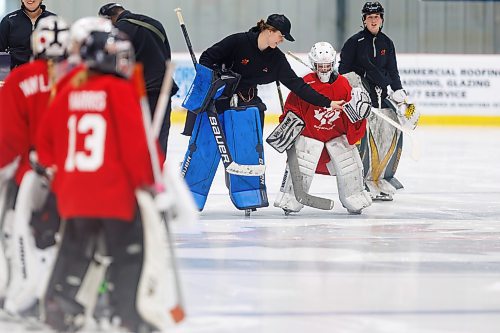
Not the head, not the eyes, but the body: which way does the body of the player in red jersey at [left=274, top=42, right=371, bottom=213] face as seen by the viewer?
toward the camera

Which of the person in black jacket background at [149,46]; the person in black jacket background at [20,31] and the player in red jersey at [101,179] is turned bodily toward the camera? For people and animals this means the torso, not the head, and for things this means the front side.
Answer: the person in black jacket background at [20,31]

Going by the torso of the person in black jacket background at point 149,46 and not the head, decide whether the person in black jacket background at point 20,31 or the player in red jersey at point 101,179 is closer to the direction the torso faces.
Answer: the person in black jacket background

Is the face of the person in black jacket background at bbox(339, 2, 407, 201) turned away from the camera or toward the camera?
toward the camera

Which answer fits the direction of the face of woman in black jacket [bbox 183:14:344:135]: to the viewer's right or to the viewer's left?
to the viewer's right

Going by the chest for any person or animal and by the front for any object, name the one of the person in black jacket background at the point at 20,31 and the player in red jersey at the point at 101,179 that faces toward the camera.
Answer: the person in black jacket background

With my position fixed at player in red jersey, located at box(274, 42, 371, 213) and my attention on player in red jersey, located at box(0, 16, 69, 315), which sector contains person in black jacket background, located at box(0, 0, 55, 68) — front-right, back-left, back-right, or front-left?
front-right

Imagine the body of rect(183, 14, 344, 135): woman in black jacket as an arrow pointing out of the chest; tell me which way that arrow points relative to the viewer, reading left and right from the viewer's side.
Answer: facing the viewer and to the right of the viewer

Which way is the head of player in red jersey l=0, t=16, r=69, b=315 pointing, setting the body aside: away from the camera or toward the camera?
away from the camera

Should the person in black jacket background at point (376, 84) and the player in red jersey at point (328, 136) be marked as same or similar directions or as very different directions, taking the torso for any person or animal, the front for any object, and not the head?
same or similar directions

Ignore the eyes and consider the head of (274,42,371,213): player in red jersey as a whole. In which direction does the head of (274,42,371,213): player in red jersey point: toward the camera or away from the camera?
toward the camera

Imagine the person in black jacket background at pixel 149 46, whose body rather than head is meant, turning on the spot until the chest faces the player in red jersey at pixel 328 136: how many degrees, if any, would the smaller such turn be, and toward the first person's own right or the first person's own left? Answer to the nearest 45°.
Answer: approximately 135° to the first person's own right

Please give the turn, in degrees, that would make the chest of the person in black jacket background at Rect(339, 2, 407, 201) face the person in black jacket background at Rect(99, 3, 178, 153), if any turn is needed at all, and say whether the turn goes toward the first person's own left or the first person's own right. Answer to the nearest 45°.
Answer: approximately 45° to the first person's own right
